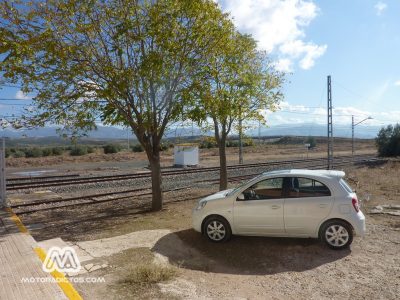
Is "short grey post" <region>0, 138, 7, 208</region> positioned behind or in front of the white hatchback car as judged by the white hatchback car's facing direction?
in front

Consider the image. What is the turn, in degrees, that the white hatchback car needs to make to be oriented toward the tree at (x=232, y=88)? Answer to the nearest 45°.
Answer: approximately 90° to its right

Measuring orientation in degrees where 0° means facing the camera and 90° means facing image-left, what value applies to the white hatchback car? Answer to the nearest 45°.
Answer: approximately 90°

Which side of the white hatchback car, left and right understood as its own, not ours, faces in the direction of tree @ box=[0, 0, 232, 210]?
front

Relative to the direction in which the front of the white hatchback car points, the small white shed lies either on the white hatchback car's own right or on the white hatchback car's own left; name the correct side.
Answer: on the white hatchback car's own right

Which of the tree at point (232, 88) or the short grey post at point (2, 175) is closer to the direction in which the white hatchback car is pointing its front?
the short grey post
